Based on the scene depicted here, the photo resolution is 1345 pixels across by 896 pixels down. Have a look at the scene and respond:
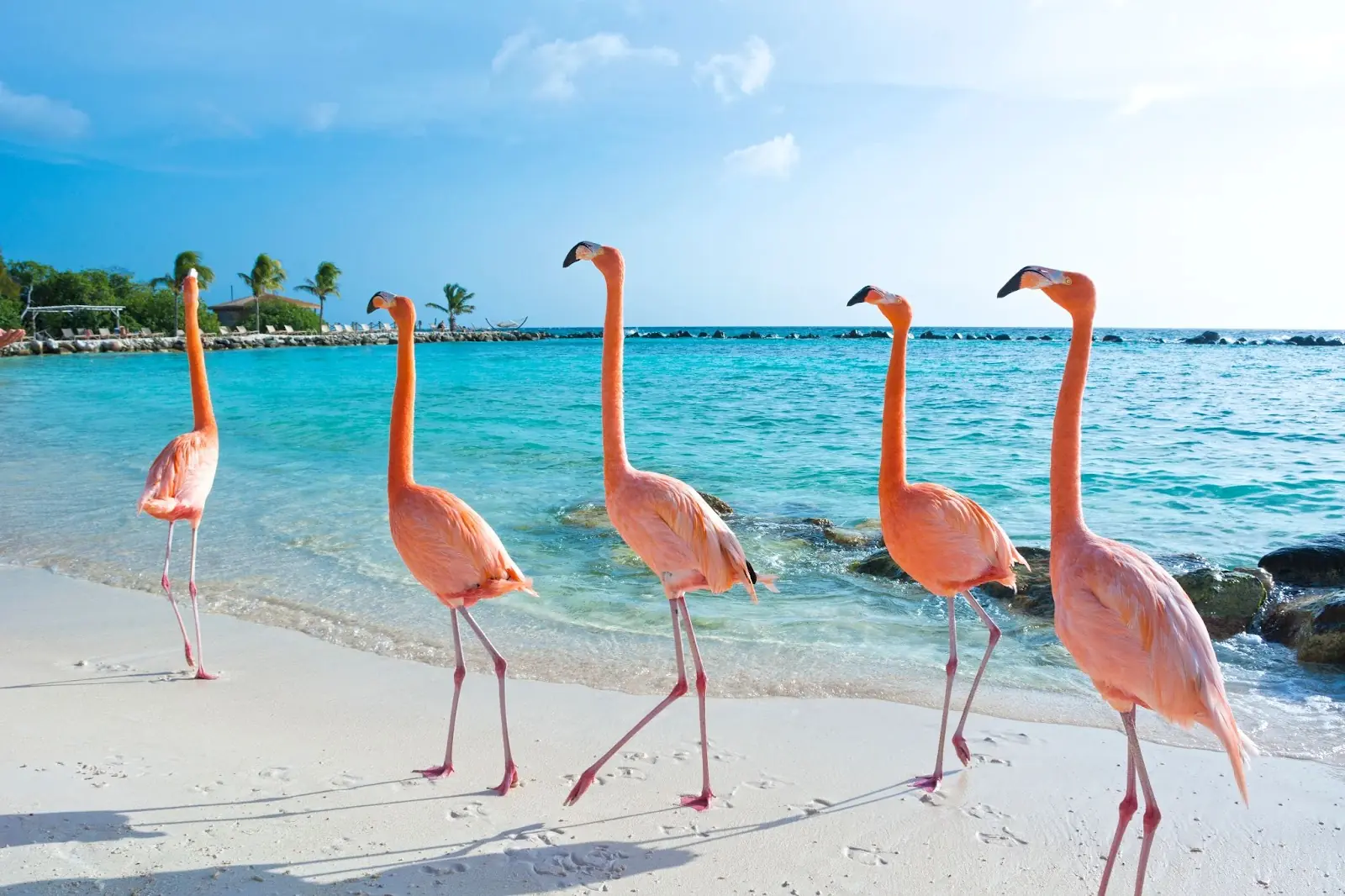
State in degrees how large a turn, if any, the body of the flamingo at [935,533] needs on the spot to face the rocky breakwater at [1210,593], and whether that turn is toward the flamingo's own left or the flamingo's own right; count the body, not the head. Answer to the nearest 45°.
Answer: approximately 135° to the flamingo's own right

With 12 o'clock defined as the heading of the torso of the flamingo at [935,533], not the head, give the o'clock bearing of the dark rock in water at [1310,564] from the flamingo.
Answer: The dark rock in water is roughly at 4 o'clock from the flamingo.

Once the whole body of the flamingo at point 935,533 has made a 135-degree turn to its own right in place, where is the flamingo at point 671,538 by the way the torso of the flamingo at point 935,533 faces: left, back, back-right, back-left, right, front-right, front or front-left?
back

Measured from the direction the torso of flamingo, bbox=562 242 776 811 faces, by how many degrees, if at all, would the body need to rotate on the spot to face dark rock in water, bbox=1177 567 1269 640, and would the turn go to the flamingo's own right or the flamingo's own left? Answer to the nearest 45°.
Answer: approximately 135° to the flamingo's own right

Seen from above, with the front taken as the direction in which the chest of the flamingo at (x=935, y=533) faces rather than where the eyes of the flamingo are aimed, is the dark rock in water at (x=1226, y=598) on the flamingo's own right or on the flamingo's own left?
on the flamingo's own right

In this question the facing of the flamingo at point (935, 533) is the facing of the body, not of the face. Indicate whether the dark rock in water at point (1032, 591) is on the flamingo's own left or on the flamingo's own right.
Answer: on the flamingo's own right

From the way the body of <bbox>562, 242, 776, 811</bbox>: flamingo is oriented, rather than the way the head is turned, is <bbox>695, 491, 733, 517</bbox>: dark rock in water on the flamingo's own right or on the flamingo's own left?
on the flamingo's own right

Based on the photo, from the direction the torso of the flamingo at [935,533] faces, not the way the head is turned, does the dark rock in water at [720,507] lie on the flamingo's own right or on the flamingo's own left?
on the flamingo's own right

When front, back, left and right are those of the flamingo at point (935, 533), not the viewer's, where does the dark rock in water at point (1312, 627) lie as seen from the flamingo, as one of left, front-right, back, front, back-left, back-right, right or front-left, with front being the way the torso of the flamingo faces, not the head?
back-right

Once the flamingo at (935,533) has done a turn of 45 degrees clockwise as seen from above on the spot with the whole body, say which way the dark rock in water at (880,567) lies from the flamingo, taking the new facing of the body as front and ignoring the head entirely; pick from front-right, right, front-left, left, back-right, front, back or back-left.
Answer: front-right

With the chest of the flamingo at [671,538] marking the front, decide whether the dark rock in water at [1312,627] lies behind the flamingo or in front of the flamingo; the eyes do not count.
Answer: behind

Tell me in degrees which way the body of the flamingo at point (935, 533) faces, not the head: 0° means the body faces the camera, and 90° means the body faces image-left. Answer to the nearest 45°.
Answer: approximately 90°

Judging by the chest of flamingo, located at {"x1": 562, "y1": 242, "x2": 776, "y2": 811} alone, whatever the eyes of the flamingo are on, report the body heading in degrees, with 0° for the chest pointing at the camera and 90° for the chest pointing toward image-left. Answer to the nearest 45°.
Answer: approximately 90°
